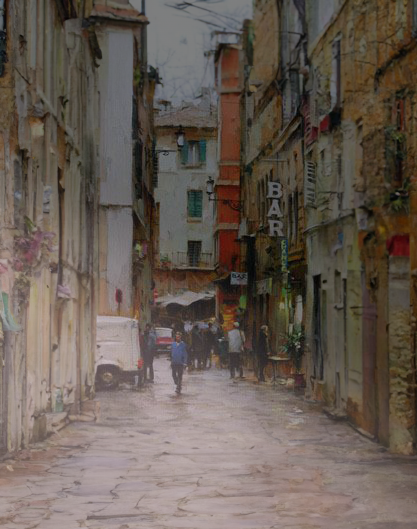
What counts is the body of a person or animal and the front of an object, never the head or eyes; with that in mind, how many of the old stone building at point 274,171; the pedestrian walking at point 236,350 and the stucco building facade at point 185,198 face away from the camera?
1

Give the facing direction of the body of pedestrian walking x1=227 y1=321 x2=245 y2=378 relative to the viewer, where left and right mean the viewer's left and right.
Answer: facing away from the viewer

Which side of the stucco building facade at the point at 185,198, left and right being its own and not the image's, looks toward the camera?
front

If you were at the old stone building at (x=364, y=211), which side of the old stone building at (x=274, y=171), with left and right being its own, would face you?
left

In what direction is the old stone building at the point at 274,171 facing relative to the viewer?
to the viewer's left

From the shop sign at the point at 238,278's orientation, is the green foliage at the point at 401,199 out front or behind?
out front

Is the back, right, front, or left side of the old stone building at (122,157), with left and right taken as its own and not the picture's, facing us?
right

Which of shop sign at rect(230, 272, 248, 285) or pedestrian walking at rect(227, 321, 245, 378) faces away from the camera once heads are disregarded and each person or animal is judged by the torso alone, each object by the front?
the pedestrian walking

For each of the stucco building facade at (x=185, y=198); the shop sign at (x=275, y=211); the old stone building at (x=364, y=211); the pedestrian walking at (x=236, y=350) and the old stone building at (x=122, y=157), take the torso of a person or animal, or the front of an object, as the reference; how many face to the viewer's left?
1
